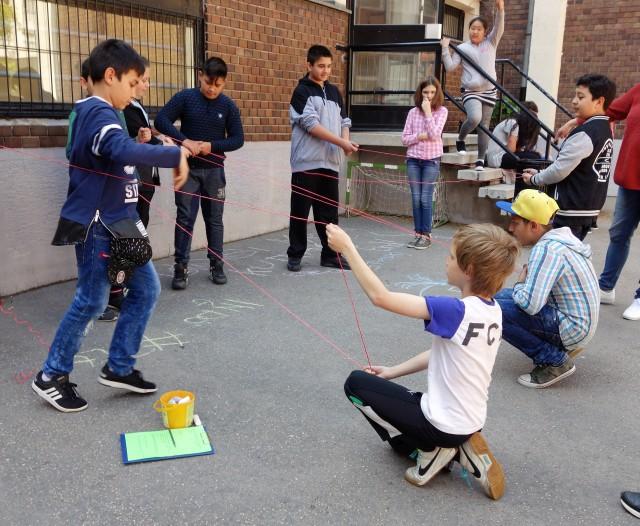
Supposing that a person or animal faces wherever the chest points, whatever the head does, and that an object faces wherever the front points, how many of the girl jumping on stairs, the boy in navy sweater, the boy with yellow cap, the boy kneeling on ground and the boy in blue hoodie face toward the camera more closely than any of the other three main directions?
2

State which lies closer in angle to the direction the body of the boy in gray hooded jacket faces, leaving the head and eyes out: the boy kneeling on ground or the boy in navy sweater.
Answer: the boy kneeling on ground

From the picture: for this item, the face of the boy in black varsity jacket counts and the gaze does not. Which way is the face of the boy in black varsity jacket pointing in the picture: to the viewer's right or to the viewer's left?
to the viewer's left

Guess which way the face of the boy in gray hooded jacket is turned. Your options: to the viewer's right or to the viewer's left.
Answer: to the viewer's right

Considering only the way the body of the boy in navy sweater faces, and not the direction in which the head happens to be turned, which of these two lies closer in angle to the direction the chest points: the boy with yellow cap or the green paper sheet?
the green paper sheet

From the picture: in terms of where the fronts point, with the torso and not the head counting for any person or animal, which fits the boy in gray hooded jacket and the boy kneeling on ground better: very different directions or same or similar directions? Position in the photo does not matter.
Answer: very different directions

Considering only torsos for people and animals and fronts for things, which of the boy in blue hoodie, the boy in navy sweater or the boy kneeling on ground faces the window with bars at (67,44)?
the boy kneeling on ground

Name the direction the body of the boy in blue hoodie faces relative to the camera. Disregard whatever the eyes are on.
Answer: to the viewer's right

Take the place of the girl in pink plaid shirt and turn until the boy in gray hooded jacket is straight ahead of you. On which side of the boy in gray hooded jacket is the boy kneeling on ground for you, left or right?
left
